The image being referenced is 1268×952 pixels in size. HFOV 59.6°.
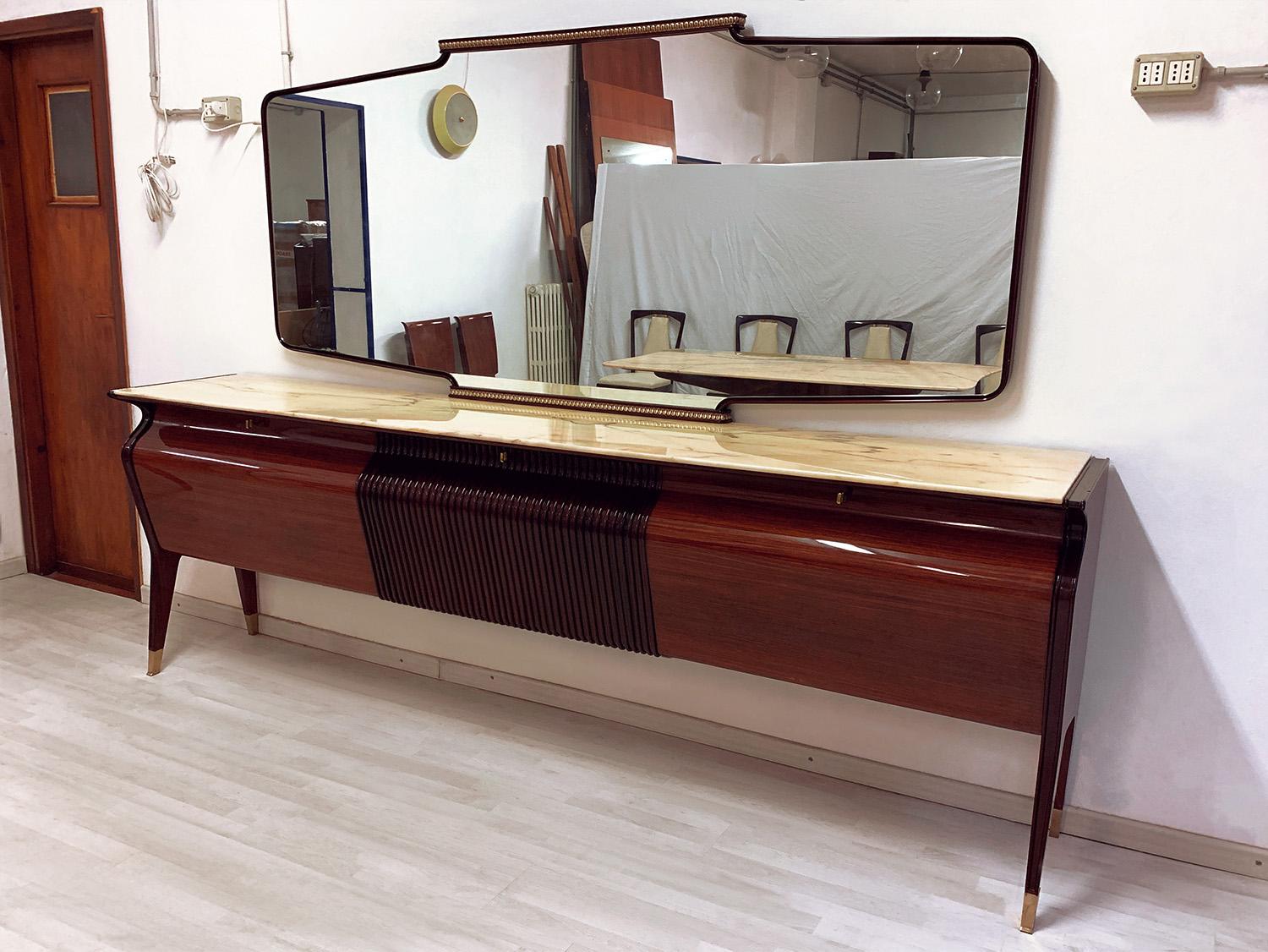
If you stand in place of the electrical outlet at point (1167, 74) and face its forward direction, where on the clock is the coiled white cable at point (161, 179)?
The coiled white cable is roughly at 3 o'clock from the electrical outlet.

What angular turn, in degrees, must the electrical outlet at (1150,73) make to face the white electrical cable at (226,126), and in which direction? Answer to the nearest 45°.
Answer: approximately 90° to its right

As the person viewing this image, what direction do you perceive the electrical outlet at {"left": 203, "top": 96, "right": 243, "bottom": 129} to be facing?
facing the viewer and to the left of the viewer

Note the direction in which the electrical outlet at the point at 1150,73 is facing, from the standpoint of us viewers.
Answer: facing the viewer

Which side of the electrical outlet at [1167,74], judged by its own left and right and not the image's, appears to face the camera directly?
front

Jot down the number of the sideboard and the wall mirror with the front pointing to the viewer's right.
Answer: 0

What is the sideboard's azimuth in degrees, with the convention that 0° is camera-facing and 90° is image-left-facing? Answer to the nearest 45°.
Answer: approximately 45°
